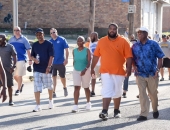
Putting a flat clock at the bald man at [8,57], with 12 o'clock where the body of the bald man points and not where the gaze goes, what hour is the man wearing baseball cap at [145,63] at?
The man wearing baseball cap is roughly at 9 o'clock from the bald man.

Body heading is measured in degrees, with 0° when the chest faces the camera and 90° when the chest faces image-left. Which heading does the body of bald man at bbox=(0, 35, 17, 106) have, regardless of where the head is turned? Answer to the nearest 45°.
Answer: approximately 45°

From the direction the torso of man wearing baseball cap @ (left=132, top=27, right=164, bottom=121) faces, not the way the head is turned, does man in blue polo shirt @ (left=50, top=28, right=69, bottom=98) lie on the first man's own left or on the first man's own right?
on the first man's own right

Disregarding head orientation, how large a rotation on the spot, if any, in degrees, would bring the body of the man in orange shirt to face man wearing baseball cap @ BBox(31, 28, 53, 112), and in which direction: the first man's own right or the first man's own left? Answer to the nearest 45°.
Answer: approximately 135° to the first man's own right

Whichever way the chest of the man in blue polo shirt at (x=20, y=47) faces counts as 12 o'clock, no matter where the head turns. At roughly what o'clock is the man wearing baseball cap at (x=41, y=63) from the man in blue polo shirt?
The man wearing baseball cap is roughly at 10 o'clock from the man in blue polo shirt.

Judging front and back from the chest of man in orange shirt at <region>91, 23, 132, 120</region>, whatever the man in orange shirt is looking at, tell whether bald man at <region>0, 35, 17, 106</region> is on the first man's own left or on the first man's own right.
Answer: on the first man's own right

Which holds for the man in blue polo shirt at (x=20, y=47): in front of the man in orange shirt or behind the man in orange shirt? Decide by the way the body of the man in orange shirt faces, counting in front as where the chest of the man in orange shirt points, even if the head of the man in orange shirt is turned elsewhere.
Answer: behind

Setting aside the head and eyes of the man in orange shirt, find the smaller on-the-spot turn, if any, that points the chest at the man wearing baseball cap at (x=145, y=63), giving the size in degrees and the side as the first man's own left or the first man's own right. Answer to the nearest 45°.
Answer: approximately 90° to the first man's own left

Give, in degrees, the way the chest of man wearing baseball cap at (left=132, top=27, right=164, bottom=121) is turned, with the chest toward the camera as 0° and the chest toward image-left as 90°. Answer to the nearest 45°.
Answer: approximately 45°

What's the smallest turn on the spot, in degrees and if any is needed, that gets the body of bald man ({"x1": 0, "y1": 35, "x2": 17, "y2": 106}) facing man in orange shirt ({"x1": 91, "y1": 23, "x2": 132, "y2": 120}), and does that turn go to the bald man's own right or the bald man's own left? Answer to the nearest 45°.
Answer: approximately 90° to the bald man's own left
